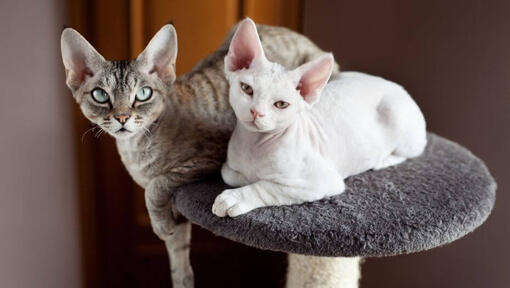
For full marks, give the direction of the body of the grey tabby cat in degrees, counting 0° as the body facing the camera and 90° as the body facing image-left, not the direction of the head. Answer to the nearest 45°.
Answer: approximately 45°

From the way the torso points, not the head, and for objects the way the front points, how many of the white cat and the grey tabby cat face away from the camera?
0

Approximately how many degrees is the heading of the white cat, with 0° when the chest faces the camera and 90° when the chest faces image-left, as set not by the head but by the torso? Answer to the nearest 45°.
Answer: approximately 45°

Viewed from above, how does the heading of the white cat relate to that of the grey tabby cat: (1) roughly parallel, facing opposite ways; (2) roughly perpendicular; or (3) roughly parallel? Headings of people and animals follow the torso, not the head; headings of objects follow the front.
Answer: roughly parallel
